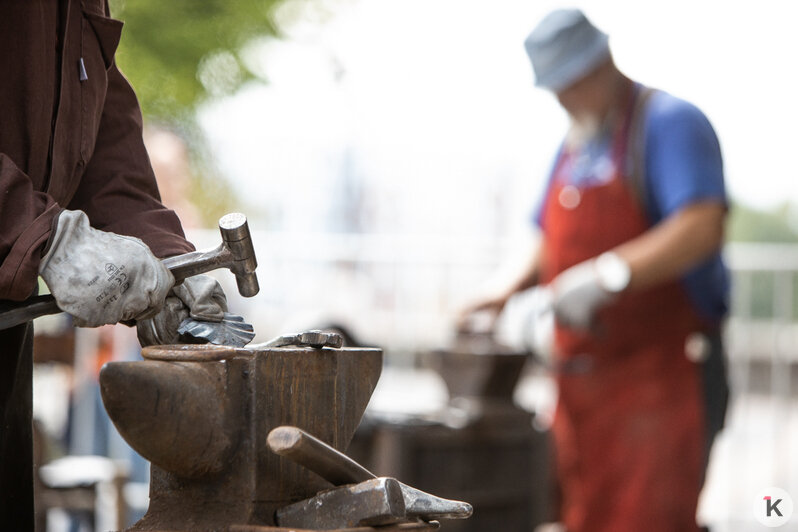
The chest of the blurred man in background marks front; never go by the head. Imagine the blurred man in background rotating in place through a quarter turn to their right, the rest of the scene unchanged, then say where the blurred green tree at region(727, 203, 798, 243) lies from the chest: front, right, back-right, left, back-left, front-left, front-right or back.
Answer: front-right

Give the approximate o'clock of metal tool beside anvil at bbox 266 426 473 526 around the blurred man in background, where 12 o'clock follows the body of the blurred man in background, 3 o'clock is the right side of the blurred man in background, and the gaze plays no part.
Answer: The metal tool beside anvil is roughly at 11 o'clock from the blurred man in background.

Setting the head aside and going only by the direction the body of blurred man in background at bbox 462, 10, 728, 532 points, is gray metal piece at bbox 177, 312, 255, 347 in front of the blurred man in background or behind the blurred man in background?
in front

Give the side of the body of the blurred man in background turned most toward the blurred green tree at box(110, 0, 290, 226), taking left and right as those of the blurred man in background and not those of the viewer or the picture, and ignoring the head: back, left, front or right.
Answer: right

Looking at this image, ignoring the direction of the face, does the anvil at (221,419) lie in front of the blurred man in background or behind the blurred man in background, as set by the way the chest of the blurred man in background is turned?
in front

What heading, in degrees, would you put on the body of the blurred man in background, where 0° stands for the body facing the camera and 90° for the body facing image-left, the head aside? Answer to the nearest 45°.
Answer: approximately 45°
